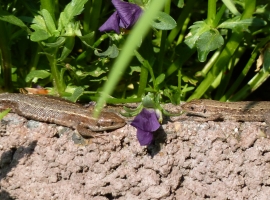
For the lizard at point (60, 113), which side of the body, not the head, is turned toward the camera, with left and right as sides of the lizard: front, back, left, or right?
right

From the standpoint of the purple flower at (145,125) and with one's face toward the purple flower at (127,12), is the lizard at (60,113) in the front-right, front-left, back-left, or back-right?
front-left

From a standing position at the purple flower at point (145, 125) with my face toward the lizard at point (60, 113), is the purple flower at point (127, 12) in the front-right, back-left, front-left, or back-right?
front-right

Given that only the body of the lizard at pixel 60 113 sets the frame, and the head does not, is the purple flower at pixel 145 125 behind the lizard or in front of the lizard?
in front
